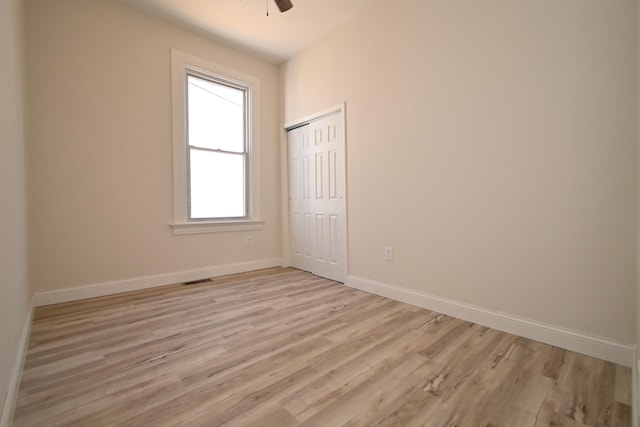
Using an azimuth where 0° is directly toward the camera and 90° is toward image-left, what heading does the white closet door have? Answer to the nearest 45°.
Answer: approximately 45°

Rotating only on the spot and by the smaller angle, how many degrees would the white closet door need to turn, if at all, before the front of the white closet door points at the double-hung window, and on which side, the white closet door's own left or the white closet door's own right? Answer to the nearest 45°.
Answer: approximately 45° to the white closet door's own right
